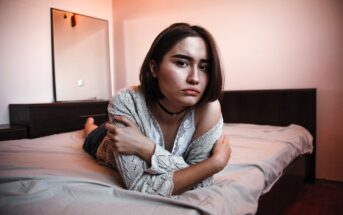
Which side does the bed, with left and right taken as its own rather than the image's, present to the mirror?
right

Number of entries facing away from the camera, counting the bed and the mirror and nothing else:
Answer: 0

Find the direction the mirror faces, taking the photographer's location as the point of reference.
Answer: facing the viewer and to the right of the viewer

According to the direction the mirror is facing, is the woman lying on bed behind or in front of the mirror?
in front
